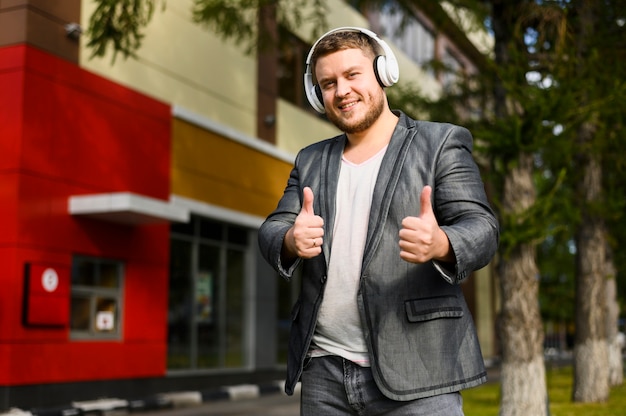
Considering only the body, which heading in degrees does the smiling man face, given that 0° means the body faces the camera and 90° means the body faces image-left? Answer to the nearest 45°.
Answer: approximately 45°

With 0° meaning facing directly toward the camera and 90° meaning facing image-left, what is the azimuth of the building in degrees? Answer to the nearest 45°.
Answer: approximately 315°

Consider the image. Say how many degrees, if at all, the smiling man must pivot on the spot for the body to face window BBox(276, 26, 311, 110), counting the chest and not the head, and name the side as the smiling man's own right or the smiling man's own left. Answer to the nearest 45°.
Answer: approximately 135° to the smiling man's own right

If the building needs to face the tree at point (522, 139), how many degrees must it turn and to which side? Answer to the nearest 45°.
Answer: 0° — it already faces it
